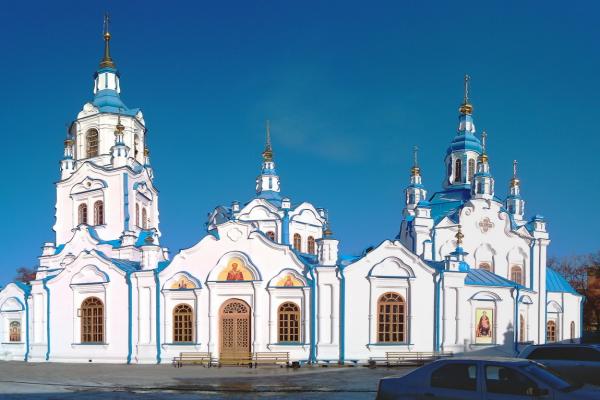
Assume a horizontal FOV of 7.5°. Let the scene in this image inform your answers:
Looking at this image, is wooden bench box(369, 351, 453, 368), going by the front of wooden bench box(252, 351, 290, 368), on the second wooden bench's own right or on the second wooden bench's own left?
on the second wooden bench's own left

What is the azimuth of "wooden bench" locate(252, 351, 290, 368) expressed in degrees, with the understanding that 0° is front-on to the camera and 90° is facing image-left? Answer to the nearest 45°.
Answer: approximately 0°

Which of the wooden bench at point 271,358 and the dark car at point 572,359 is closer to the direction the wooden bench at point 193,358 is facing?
the dark car

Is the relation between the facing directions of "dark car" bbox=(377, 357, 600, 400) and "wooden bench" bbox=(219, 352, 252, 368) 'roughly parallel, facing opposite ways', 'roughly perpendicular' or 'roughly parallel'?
roughly perpendicular
